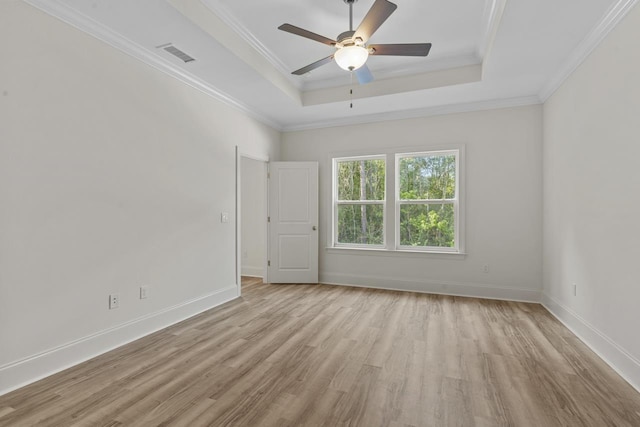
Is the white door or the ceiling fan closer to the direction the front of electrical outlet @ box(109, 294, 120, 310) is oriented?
the ceiling fan

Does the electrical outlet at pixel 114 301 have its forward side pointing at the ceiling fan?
yes

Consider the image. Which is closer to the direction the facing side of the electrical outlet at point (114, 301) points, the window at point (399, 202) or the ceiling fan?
the ceiling fan

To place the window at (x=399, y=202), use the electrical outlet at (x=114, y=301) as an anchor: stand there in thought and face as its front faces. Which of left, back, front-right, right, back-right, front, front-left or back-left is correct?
front-left

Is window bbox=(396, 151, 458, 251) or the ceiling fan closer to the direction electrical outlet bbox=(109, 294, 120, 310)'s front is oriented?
the ceiling fan

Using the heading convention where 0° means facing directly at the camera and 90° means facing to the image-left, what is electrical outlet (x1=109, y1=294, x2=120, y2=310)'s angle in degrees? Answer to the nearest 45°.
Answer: approximately 315°

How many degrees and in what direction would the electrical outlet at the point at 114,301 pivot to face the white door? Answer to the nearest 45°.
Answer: approximately 90° to its left

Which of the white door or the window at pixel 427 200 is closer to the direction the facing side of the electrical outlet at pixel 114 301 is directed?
the window

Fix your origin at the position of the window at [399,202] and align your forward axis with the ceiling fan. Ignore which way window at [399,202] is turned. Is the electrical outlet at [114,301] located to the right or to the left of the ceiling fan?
right
